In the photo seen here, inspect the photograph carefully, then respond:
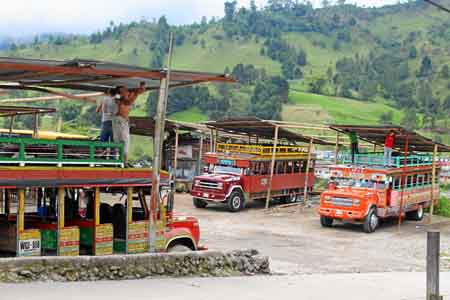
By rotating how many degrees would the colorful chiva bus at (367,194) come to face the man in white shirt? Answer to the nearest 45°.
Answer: approximately 45° to its left

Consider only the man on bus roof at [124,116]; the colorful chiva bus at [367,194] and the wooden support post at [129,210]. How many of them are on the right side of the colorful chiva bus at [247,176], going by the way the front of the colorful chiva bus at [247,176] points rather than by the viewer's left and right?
0

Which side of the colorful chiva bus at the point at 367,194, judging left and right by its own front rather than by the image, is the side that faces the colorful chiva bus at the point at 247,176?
right

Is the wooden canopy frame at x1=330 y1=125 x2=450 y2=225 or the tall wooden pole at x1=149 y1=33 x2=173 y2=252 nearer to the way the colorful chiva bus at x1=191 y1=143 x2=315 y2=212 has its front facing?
the tall wooden pole

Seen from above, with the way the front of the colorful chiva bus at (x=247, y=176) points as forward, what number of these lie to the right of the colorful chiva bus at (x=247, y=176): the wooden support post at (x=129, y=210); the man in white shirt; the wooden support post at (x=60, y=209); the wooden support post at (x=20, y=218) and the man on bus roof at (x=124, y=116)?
0

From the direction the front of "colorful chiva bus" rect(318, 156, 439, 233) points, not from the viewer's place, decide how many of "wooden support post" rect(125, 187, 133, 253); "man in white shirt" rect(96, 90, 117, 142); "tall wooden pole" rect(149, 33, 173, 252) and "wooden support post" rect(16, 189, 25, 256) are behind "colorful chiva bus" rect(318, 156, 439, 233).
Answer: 0

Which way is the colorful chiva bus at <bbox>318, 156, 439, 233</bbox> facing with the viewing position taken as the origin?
facing the viewer and to the left of the viewer

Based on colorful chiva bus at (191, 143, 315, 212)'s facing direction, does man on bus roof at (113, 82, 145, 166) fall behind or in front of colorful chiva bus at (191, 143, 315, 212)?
in front

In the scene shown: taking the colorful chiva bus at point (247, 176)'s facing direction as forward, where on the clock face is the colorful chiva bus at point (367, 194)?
the colorful chiva bus at point (367, 194) is roughly at 9 o'clock from the colorful chiva bus at point (247, 176).

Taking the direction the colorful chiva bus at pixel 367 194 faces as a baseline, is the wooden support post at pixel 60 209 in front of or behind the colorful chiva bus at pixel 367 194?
in front

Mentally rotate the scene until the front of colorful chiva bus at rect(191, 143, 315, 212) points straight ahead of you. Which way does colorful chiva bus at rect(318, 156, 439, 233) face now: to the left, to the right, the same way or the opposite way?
the same way

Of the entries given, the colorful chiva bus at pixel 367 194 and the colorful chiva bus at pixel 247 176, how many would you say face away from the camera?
0

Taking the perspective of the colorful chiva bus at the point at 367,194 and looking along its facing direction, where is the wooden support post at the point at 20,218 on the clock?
The wooden support post is roughly at 11 o'clock from the colorful chiva bus.

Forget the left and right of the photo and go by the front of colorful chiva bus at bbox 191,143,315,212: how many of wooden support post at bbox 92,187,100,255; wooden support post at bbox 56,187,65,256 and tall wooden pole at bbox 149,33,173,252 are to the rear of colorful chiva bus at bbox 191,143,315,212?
0

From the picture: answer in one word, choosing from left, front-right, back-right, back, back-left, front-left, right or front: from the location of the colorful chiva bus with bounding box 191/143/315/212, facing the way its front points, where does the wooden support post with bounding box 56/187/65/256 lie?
front-left
